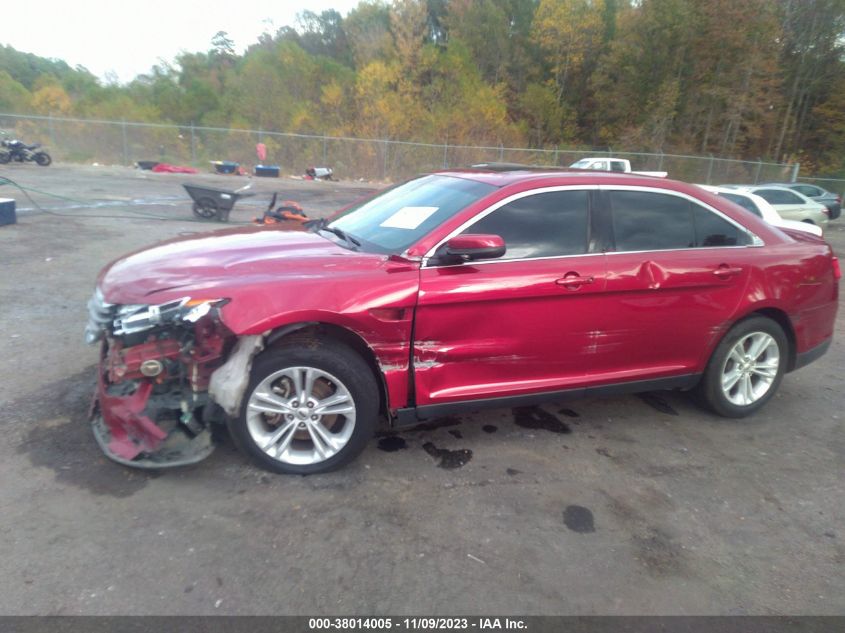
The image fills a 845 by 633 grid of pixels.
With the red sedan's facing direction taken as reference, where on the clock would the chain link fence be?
The chain link fence is roughly at 4 o'clock from the red sedan.

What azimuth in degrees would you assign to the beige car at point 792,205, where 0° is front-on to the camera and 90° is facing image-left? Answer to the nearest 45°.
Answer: approximately 135°

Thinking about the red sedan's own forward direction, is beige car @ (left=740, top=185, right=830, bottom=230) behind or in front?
behind

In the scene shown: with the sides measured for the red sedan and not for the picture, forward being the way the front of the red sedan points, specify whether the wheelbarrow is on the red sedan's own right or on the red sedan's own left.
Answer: on the red sedan's own right

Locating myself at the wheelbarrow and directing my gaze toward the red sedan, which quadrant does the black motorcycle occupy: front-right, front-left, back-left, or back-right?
back-right

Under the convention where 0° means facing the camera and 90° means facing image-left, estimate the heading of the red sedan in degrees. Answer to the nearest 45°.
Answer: approximately 45°

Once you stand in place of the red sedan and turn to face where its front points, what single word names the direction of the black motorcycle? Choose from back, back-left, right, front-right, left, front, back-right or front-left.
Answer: right

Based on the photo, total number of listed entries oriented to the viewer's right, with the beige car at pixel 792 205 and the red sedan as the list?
0

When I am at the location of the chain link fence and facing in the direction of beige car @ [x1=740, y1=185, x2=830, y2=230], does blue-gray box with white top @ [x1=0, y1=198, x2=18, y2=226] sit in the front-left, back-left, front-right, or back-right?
front-right

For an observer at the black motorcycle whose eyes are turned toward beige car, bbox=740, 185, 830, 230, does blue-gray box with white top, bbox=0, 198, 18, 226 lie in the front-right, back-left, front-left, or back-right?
front-right
